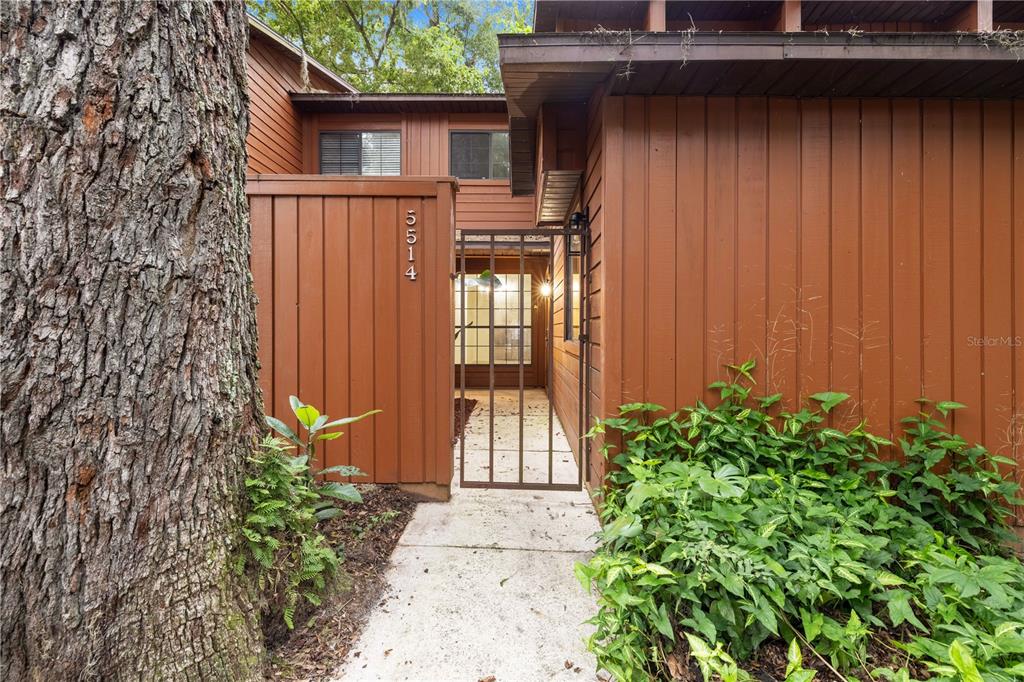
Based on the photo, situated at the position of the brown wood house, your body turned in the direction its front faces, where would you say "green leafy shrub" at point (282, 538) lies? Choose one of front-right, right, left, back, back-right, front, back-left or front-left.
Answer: front-right

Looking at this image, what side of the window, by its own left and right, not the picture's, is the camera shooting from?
front

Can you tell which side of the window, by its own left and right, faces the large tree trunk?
front

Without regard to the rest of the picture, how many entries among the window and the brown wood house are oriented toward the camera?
2

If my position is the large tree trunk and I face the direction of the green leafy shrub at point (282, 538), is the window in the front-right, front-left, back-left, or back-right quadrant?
front-left

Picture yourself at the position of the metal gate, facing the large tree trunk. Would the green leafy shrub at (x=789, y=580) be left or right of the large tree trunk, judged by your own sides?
left

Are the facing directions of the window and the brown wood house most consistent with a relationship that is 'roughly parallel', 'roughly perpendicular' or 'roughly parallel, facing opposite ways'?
roughly parallel

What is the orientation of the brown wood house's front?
toward the camera

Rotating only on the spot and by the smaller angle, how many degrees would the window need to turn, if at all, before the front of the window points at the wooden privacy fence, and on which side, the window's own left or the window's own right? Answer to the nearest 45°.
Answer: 0° — it already faces it
